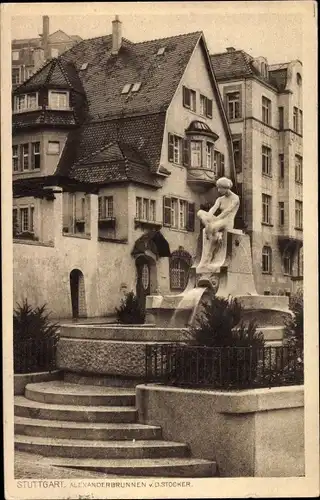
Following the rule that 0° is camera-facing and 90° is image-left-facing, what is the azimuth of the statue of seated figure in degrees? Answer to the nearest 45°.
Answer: approximately 45°
